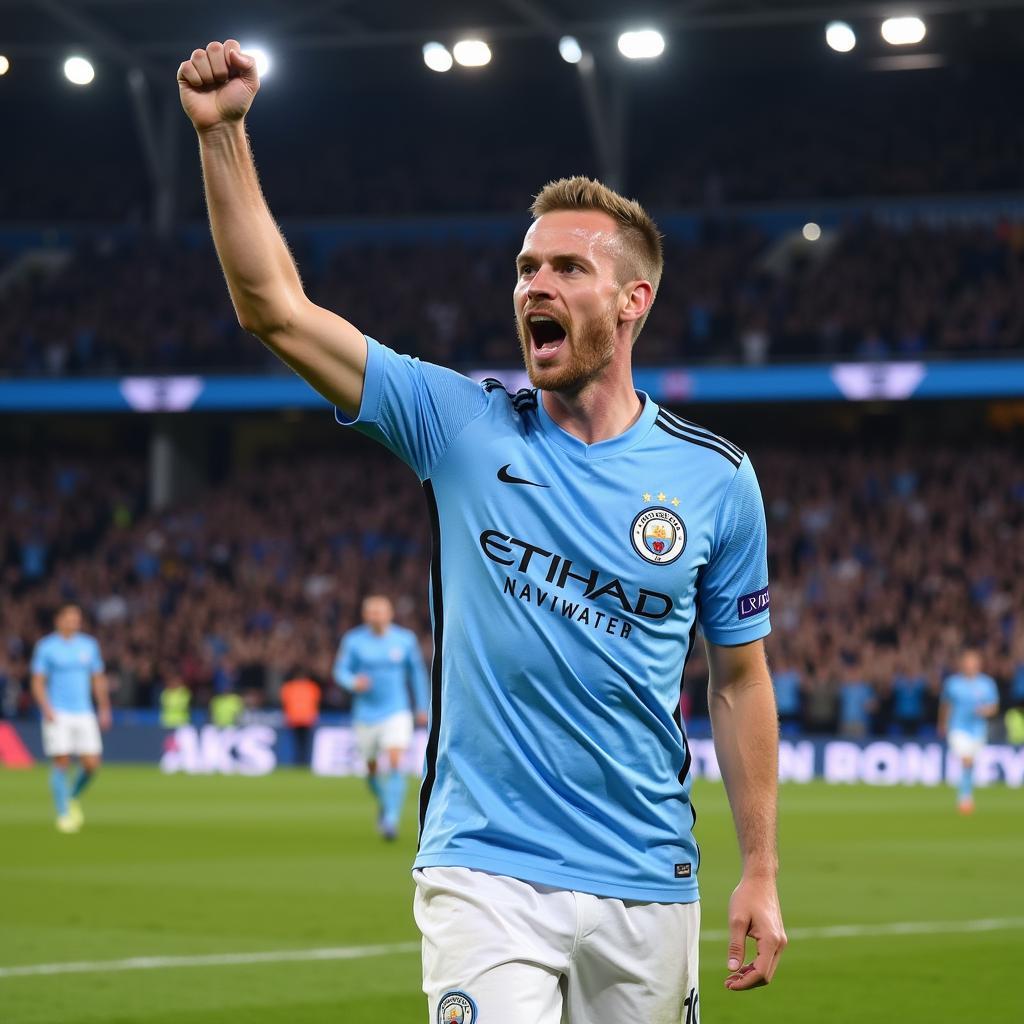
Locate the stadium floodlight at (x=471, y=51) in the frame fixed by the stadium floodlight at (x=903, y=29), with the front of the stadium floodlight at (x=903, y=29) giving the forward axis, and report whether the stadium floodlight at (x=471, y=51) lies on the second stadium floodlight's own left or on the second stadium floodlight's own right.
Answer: on the second stadium floodlight's own right

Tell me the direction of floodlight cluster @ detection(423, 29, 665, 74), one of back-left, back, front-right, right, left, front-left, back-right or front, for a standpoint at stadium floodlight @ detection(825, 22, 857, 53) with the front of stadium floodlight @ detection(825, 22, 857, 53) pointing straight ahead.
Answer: right

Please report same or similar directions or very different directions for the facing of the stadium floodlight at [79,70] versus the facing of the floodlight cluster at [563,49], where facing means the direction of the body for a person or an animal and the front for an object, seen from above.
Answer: same or similar directions

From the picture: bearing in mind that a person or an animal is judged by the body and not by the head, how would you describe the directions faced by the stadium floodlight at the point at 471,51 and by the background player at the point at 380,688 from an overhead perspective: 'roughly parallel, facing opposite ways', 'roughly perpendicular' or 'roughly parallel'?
roughly parallel

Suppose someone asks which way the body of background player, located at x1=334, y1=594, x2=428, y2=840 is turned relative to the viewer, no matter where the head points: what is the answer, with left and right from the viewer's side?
facing the viewer

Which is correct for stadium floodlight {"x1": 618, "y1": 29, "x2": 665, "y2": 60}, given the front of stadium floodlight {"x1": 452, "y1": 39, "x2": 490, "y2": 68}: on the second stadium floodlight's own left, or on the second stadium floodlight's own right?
on the second stadium floodlight's own left

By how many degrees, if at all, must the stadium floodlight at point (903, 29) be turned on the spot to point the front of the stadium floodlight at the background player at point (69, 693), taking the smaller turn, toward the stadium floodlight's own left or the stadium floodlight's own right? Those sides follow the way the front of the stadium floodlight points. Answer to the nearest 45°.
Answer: approximately 45° to the stadium floodlight's own right

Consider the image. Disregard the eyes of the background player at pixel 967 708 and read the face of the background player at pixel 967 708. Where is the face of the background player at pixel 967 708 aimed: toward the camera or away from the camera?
toward the camera

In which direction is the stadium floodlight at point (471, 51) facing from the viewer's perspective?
toward the camera

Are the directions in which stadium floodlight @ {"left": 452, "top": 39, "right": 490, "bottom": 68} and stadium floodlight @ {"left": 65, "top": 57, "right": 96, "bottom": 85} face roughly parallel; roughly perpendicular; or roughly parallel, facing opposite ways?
roughly parallel

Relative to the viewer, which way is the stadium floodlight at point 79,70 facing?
toward the camera

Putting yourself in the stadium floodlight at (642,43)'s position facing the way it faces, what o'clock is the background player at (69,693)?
The background player is roughly at 1 o'clock from the stadium floodlight.

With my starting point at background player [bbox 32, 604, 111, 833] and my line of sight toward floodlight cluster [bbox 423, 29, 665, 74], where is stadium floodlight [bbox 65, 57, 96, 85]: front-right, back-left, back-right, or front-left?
front-left
